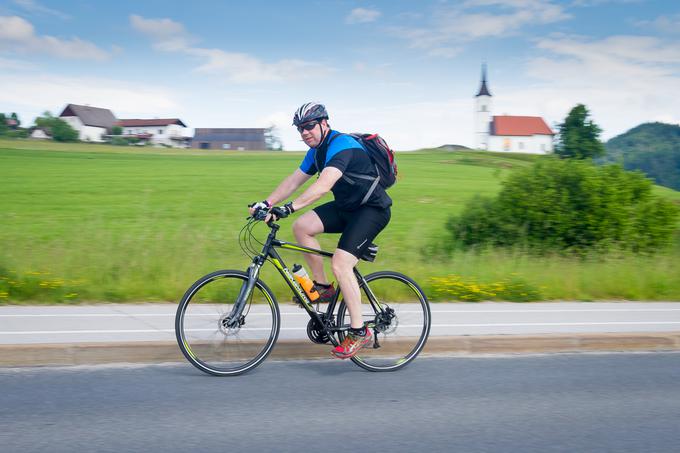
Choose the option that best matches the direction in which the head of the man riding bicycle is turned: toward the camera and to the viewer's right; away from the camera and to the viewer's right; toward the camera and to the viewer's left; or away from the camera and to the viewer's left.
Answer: toward the camera and to the viewer's left

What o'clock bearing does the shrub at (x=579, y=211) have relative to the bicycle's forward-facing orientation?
The shrub is roughly at 4 o'clock from the bicycle.

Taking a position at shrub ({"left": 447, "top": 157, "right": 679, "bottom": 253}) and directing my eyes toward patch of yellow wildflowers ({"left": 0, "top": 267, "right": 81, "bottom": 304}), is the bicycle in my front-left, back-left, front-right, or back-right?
front-left

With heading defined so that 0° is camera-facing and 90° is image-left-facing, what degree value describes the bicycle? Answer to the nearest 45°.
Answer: approximately 90°

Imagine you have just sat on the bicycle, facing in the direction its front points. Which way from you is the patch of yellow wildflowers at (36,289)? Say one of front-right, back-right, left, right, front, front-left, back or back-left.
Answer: front-right
